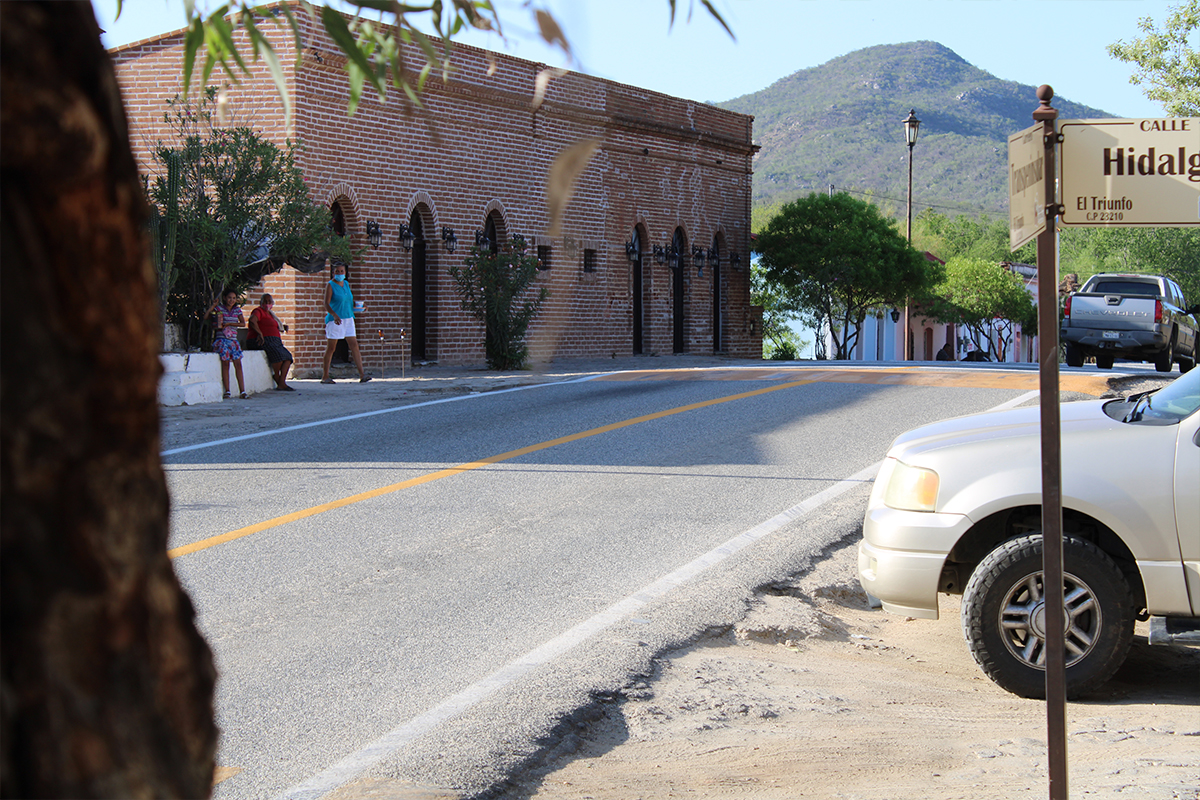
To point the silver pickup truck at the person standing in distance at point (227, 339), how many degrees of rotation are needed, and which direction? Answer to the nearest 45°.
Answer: approximately 135° to its left

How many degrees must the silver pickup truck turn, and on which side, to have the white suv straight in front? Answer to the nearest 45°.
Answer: approximately 180°

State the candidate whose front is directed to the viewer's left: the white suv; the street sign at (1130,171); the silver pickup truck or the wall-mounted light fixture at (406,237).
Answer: the white suv

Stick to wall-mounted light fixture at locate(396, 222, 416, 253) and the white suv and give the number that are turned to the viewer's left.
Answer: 1

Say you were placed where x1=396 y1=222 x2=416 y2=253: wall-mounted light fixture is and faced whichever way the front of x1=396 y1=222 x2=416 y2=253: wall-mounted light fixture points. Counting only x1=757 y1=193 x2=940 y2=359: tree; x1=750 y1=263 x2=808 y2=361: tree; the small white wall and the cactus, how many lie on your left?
2

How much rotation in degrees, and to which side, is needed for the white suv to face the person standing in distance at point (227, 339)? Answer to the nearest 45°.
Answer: approximately 45° to its right

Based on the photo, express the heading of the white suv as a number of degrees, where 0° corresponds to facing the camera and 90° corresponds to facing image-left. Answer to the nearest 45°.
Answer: approximately 90°

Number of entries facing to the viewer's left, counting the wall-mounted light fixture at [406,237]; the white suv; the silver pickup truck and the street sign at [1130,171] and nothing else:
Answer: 1

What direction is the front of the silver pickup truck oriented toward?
away from the camera

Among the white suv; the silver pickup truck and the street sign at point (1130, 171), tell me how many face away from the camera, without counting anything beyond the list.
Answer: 1

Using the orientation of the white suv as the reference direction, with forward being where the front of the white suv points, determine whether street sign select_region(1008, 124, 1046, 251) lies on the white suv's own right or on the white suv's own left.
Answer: on the white suv's own left

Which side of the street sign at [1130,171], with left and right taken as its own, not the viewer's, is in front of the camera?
front
